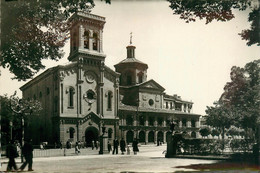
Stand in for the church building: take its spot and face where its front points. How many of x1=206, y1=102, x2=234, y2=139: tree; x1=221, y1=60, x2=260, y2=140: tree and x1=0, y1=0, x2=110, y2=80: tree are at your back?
0

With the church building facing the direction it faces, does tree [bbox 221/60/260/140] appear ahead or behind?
ahead

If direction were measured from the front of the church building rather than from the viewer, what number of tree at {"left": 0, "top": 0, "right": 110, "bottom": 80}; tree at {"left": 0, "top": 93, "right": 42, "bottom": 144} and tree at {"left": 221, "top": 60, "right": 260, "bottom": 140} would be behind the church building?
0

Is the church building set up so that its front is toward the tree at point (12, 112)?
no

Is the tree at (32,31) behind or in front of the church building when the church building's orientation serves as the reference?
in front

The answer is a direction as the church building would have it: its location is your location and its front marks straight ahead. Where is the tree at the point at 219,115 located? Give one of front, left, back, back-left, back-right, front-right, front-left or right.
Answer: front-left
